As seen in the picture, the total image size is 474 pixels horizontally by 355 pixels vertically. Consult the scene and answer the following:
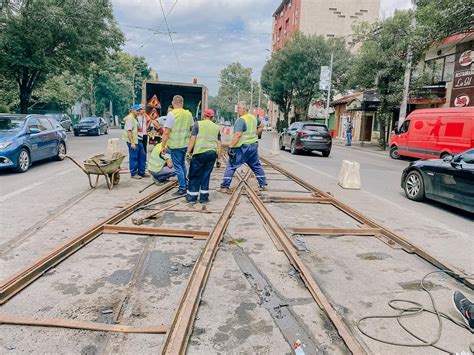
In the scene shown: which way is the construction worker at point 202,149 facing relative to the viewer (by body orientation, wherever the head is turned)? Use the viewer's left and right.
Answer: facing away from the viewer

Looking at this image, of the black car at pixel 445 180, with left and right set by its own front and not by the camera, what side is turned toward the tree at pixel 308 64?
front

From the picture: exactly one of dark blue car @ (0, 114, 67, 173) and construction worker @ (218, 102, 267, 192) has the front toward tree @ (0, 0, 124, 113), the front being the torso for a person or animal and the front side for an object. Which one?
the construction worker

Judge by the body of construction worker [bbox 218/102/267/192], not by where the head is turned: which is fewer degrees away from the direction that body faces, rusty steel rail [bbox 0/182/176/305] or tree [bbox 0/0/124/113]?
the tree

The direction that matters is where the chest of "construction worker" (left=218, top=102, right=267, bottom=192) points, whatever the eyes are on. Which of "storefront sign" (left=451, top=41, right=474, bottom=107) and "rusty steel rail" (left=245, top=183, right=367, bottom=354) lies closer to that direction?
the storefront sign

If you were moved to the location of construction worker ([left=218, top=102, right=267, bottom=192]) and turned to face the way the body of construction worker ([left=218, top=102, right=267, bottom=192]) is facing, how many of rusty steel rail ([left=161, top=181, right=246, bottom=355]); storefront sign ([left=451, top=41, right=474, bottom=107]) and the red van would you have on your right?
2

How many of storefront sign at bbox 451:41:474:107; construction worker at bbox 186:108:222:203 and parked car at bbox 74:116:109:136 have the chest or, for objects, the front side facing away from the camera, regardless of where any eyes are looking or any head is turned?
1

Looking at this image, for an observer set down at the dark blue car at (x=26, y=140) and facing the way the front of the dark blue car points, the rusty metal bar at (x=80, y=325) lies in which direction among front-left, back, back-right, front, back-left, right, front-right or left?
front-left

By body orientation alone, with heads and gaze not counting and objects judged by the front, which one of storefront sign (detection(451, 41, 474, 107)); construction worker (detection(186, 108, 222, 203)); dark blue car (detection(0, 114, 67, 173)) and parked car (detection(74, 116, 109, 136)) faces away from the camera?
the construction worker

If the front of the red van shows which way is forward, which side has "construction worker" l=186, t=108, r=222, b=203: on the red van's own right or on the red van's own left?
on the red van's own left

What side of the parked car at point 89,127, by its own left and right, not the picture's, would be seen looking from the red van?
left

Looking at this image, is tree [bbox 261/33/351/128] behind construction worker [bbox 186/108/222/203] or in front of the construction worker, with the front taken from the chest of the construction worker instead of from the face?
in front

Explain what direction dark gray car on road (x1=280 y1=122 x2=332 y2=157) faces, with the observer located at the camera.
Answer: facing away from the viewer and to the left of the viewer

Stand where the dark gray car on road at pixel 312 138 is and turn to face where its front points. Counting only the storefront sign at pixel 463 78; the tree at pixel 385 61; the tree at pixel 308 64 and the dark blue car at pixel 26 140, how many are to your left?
1

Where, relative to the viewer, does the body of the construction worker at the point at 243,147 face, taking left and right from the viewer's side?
facing away from the viewer and to the left of the viewer

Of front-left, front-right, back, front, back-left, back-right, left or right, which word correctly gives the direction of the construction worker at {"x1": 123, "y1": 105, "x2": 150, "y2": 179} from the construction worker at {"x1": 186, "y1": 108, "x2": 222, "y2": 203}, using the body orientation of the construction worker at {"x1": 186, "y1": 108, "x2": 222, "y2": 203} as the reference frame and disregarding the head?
front-left

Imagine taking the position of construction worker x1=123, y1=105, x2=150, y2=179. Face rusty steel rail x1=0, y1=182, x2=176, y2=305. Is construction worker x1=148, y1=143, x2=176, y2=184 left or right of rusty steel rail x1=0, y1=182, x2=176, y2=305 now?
left
